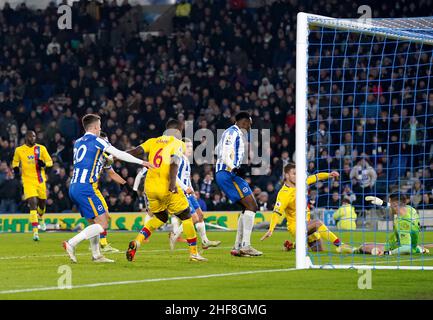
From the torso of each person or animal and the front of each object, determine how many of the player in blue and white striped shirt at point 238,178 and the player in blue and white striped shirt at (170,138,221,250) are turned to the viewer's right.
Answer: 2

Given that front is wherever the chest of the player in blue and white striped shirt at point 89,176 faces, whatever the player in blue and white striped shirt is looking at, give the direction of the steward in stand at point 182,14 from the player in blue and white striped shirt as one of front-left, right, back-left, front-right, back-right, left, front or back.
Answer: front-left

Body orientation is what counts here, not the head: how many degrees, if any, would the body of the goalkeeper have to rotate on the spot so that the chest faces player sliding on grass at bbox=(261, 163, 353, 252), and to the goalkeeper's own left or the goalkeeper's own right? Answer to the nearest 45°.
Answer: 0° — they already face them

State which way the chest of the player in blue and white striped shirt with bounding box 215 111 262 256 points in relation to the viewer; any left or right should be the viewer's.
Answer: facing to the right of the viewer

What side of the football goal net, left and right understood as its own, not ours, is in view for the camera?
left

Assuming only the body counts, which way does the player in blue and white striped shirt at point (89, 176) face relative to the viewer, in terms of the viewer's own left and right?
facing away from the viewer and to the right of the viewer

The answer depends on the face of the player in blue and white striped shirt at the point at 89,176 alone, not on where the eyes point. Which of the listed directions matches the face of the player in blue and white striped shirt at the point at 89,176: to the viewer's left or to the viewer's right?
to the viewer's right

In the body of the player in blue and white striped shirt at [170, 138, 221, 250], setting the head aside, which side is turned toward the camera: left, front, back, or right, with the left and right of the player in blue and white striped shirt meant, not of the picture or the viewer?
right

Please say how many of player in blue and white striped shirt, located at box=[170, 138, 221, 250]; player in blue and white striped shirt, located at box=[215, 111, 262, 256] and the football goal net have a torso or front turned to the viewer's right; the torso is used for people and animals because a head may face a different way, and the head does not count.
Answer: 2

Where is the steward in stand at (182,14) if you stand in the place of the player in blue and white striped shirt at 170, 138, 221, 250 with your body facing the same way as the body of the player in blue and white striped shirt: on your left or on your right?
on your left

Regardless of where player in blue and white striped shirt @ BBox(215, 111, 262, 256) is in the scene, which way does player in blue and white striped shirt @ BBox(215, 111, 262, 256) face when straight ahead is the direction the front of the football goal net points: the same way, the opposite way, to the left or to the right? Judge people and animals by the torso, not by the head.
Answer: the opposite way

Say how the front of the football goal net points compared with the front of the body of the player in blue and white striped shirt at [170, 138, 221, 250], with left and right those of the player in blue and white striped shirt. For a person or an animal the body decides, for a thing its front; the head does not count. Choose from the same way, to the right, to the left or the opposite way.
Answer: the opposite way
